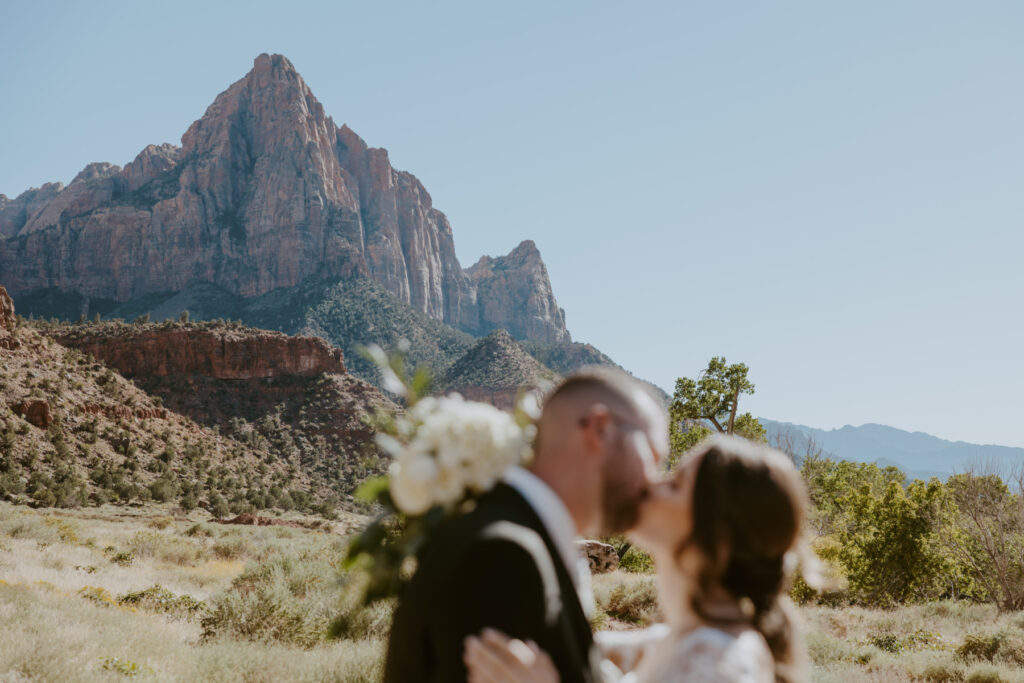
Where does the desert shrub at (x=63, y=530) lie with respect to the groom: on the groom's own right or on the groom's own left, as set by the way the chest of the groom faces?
on the groom's own left

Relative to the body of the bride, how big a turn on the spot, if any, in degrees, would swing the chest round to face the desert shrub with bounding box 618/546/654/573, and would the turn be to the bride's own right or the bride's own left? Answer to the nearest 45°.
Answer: approximately 90° to the bride's own right

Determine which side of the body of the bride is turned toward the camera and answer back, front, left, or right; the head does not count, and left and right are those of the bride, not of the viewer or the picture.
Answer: left

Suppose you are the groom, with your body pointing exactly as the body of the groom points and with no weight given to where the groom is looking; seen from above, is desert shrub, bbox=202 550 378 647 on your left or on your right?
on your left

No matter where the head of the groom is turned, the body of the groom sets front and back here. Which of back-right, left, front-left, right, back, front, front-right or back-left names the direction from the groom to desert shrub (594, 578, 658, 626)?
left

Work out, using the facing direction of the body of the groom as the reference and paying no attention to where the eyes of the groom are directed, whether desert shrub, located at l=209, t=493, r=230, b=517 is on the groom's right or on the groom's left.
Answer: on the groom's left

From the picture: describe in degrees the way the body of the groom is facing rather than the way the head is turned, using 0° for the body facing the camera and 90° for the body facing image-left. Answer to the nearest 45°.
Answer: approximately 270°

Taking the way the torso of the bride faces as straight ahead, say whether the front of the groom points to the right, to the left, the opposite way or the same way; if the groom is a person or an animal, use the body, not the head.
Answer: the opposite way

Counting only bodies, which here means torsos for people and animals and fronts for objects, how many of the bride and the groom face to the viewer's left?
1

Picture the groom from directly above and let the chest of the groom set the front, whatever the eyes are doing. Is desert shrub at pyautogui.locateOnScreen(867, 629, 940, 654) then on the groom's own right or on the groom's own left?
on the groom's own left

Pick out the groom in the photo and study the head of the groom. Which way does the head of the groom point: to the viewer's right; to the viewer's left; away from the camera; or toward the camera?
to the viewer's right
